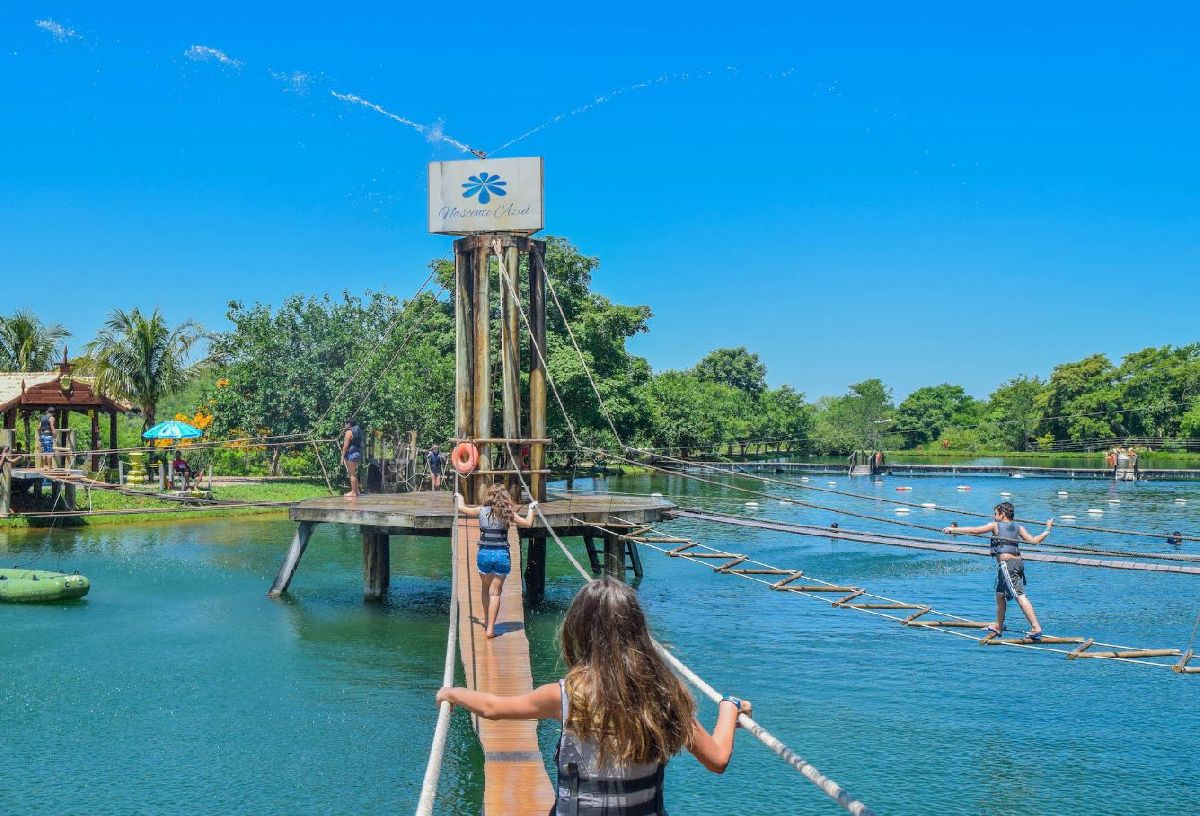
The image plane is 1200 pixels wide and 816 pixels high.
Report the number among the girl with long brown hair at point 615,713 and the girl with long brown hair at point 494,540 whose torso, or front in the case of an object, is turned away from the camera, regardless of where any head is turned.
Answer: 2

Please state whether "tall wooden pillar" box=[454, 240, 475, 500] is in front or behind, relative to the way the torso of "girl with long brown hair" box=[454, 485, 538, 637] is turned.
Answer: in front

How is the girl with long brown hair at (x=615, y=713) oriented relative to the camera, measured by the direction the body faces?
away from the camera

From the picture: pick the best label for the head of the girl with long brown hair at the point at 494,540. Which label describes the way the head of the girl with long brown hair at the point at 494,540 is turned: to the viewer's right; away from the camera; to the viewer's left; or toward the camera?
away from the camera

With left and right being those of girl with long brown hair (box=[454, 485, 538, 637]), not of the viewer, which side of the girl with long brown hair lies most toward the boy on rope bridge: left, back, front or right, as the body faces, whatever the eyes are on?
right

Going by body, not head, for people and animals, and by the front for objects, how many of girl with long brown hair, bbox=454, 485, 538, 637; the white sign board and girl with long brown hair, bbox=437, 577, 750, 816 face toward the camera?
1

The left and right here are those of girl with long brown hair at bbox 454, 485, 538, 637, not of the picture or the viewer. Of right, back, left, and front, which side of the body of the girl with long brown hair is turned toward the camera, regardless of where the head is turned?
back

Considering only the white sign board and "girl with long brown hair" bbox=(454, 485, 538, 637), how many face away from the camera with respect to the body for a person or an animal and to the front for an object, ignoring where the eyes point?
1

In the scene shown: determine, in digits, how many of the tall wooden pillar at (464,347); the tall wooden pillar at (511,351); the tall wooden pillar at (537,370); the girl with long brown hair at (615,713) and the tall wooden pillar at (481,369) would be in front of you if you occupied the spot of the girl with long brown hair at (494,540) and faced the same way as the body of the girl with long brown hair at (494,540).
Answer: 4
